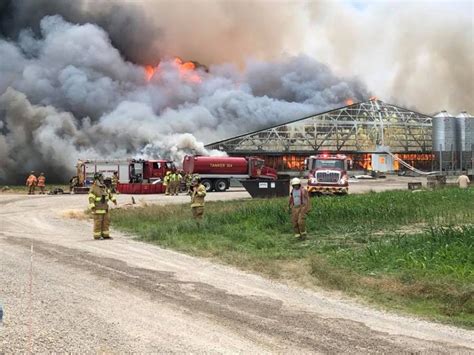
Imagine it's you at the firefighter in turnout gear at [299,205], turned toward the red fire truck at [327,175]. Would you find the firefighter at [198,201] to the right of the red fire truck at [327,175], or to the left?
left

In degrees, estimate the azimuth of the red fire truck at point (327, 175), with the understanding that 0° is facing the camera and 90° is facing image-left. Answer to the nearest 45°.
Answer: approximately 0°

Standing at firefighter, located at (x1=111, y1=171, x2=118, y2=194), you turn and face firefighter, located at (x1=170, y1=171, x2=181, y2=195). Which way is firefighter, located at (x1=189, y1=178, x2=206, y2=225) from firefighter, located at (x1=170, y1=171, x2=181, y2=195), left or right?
right

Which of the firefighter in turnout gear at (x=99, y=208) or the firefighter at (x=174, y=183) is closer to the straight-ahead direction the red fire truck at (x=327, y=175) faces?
the firefighter in turnout gear

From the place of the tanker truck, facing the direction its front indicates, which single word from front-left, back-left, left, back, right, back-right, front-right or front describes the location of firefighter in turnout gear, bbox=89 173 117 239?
right

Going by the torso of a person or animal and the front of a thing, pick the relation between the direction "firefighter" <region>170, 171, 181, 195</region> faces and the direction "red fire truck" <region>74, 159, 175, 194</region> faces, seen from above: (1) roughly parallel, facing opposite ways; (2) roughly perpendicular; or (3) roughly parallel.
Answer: roughly perpendicular

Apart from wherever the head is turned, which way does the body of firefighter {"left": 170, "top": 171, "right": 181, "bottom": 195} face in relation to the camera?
away from the camera

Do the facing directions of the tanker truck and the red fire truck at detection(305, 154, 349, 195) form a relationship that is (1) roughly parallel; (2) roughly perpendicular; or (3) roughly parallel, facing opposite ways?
roughly perpendicular

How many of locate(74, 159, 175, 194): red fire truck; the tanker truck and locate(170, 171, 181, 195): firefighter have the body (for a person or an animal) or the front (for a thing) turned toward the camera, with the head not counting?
0

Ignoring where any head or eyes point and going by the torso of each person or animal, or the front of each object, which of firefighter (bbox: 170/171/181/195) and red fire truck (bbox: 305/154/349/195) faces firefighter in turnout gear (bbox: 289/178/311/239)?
the red fire truck

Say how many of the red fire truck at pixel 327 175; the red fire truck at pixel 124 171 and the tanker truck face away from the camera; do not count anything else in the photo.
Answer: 0

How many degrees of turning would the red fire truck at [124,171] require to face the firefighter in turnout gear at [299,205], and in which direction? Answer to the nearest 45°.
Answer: approximately 90° to its right

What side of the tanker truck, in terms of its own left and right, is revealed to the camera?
right

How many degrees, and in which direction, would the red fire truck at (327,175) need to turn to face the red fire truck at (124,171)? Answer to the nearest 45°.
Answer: approximately 135° to its right
